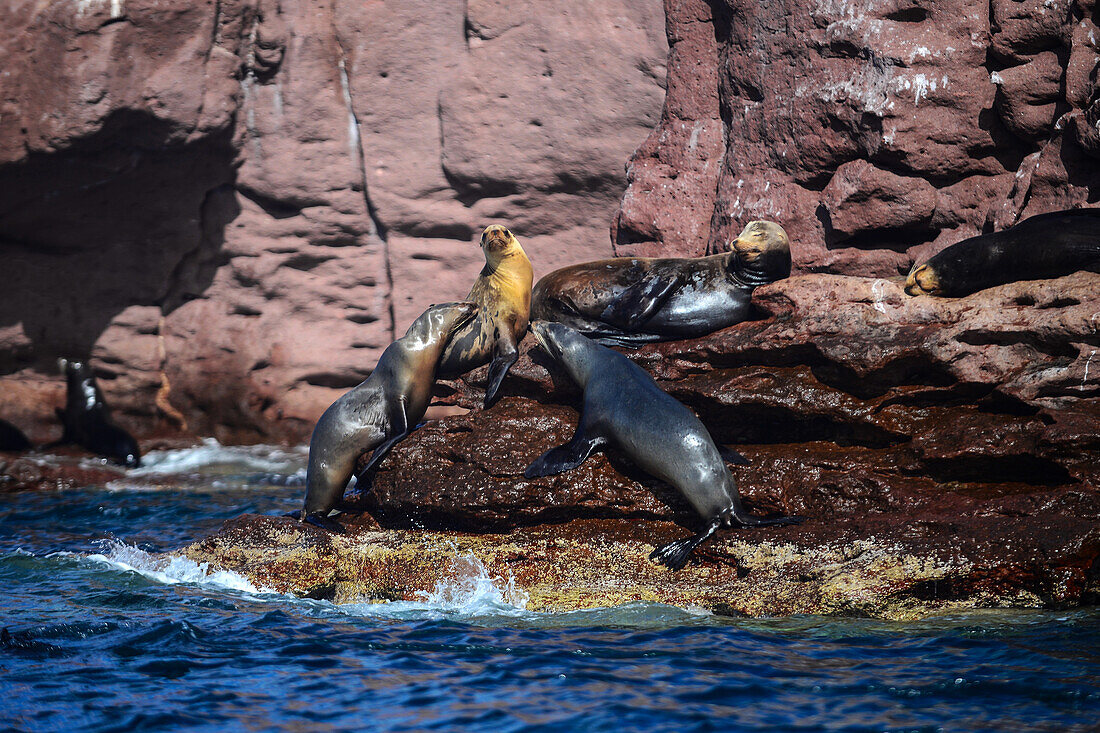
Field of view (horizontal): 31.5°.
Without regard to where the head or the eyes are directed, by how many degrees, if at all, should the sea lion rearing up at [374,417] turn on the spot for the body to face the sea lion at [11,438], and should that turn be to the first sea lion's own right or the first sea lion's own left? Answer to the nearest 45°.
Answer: approximately 135° to the first sea lion's own left

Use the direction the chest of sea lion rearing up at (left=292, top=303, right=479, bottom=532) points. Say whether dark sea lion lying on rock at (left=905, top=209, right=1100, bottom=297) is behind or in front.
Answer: in front

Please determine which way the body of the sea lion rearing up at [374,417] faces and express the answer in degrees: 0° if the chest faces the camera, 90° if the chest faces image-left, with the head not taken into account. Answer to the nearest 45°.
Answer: approximately 270°

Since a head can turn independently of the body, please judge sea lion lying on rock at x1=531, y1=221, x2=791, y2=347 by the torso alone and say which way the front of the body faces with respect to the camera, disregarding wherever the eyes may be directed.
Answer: to the viewer's right

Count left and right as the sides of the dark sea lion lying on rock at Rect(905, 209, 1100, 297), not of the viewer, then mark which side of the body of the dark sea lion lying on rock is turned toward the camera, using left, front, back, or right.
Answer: left

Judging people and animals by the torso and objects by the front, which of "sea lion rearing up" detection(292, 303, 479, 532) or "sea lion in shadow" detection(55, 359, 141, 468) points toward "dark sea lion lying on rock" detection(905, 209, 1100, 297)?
the sea lion rearing up

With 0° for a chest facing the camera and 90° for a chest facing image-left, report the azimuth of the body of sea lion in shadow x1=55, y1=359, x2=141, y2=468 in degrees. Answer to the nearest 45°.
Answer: approximately 90°

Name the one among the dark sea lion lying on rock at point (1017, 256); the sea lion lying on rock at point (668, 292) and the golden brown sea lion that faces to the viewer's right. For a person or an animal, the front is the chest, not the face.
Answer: the sea lion lying on rock at point (668, 292)

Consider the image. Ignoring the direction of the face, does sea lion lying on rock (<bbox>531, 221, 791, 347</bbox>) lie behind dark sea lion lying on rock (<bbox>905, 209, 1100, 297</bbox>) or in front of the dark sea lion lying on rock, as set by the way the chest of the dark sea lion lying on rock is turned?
in front

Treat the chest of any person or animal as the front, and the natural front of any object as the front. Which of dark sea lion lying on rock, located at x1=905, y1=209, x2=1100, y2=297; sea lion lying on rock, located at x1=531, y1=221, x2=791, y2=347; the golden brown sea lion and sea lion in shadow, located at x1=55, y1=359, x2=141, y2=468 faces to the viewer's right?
the sea lion lying on rock, located at x1=531, y1=221, x2=791, y2=347
